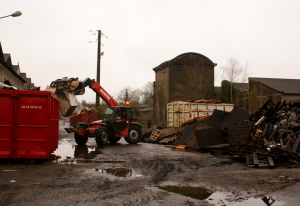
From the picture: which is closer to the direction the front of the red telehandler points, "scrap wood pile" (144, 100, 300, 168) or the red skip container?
the red skip container

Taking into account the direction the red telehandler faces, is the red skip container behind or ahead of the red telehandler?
ahead

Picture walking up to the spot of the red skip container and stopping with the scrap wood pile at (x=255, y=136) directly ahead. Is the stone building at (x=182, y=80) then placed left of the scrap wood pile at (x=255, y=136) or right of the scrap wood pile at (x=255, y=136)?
left

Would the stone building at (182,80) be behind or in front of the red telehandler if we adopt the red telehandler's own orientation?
behind

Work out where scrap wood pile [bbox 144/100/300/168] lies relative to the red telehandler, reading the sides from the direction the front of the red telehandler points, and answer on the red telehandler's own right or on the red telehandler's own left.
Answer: on the red telehandler's own left

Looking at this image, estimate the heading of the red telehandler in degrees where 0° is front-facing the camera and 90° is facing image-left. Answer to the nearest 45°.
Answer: approximately 45°
